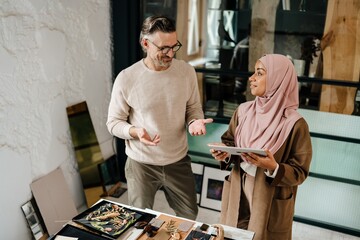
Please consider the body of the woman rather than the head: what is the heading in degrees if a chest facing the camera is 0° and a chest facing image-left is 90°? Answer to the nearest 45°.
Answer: approximately 45°

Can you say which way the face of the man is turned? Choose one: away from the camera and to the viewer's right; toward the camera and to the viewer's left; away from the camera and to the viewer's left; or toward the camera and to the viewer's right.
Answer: toward the camera and to the viewer's right

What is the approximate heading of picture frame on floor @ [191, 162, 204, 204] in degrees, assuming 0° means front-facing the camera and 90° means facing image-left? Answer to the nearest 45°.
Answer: approximately 0°

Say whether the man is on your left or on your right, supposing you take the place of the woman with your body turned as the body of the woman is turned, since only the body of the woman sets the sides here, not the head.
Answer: on your right

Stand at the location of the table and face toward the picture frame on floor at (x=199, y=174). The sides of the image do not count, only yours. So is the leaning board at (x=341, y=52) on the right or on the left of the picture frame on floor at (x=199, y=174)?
right

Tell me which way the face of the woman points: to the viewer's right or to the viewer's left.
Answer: to the viewer's left
